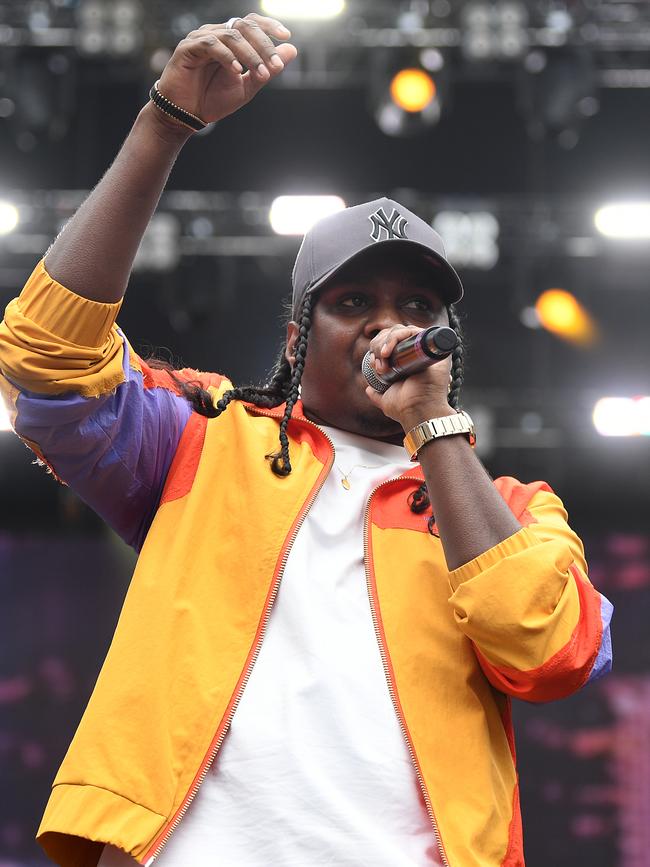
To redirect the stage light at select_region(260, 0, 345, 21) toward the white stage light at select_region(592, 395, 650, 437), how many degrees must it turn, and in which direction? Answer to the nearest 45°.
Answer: approximately 135° to its left

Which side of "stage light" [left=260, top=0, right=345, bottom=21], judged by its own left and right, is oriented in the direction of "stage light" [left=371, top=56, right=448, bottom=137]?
left

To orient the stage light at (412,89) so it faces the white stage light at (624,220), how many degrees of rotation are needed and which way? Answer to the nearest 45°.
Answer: approximately 135° to its left

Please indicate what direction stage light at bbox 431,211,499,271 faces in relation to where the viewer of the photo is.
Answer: facing the viewer

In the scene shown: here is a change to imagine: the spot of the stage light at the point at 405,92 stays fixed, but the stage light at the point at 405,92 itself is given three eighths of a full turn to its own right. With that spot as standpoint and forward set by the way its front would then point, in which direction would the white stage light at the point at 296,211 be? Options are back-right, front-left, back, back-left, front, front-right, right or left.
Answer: front

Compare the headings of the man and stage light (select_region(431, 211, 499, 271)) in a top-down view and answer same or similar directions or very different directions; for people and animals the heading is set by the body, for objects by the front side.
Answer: same or similar directions

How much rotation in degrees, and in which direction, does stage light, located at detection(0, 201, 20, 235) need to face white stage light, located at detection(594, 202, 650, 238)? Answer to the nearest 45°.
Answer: approximately 90° to its left

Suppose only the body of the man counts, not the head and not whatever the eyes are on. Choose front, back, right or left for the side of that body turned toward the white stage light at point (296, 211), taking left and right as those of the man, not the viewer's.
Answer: back

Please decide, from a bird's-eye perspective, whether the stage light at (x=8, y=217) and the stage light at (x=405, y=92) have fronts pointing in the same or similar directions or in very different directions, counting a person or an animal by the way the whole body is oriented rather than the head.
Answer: same or similar directions

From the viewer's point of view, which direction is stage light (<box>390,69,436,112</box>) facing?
toward the camera
